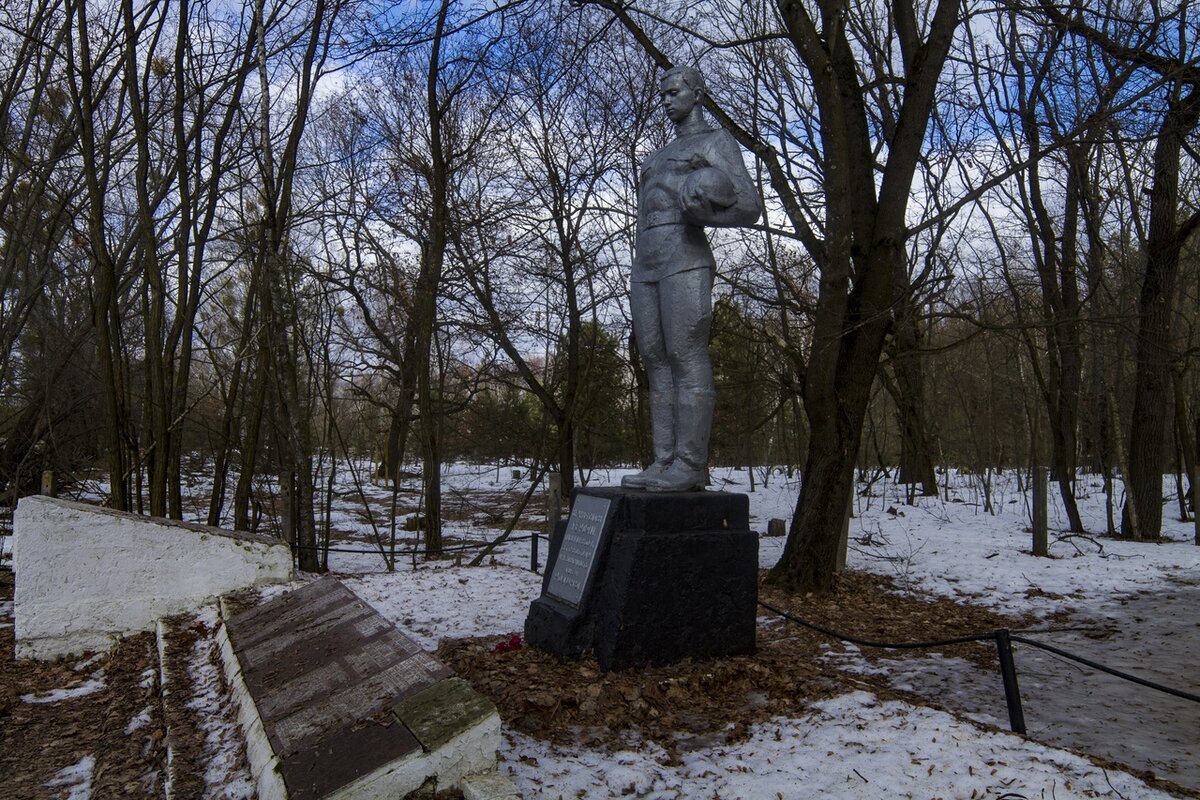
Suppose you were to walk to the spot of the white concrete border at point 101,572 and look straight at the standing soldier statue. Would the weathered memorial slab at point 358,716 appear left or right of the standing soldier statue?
right

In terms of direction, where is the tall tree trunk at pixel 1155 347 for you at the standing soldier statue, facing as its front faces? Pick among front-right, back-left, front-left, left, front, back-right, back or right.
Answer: back

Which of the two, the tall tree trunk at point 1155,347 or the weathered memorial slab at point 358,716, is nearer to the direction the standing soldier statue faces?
the weathered memorial slab

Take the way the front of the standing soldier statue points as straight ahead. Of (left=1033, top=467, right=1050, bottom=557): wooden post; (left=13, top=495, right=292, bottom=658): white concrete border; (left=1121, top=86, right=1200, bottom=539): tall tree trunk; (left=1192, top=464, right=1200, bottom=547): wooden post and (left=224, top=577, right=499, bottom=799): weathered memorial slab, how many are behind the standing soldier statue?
3

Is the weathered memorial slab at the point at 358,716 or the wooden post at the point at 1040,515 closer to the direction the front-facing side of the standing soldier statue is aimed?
the weathered memorial slab

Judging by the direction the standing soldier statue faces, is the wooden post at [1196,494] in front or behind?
behind

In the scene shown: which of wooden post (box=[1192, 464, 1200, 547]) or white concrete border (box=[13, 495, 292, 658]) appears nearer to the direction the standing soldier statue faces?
the white concrete border

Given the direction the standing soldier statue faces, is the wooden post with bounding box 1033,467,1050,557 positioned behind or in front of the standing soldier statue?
behind

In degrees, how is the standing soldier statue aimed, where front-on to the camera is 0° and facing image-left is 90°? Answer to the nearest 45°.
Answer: approximately 45°
